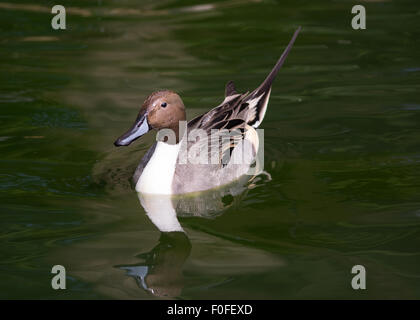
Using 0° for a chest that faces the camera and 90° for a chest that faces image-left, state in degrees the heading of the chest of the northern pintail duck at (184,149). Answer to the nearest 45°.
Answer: approximately 45°
